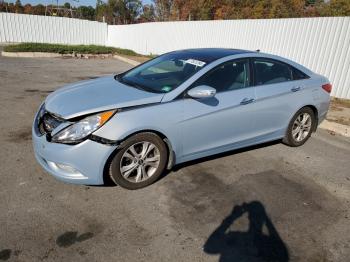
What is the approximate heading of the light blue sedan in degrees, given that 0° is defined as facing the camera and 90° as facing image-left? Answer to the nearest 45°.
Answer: approximately 45°

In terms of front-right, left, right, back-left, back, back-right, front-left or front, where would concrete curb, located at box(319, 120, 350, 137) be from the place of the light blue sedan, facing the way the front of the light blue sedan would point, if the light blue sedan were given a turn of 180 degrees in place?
front

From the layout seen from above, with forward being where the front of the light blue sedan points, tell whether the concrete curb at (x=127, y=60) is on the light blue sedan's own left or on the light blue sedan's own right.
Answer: on the light blue sedan's own right

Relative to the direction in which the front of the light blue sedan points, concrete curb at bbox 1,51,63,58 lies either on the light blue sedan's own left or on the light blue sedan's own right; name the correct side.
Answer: on the light blue sedan's own right

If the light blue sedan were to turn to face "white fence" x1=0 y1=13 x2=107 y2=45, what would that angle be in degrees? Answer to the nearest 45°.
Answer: approximately 90° to its right

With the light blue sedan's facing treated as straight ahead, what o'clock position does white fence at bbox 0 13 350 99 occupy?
The white fence is roughly at 5 o'clock from the light blue sedan.

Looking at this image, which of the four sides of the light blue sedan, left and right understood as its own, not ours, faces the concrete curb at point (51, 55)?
right
